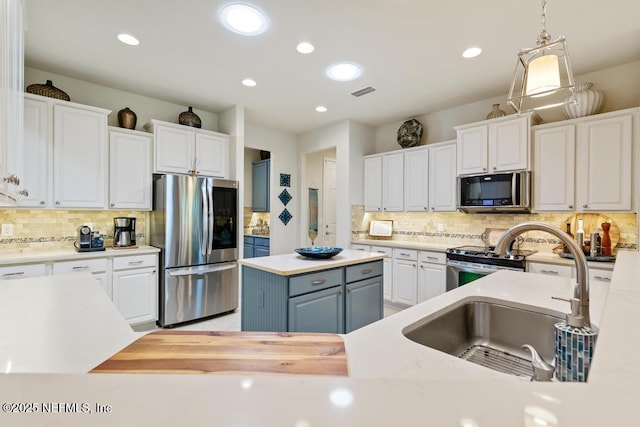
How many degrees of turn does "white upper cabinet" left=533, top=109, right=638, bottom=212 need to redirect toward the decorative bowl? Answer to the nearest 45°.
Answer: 0° — it already faces it

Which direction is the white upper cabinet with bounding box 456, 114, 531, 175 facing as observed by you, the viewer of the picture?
facing the viewer and to the left of the viewer

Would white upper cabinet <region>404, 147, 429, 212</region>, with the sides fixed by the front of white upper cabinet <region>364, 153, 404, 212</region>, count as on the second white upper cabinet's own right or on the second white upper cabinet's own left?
on the second white upper cabinet's own left

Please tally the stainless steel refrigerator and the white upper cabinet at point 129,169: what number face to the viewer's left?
0

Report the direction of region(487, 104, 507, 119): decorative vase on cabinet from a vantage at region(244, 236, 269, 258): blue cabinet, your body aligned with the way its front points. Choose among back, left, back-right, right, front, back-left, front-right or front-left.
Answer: left

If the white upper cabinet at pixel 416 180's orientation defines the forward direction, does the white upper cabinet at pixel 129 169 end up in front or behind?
in front

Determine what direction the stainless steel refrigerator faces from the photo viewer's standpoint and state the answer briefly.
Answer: facing the viewer and to the right of the viewer

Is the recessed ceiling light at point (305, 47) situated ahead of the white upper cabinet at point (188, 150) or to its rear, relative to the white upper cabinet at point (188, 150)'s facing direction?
ahead

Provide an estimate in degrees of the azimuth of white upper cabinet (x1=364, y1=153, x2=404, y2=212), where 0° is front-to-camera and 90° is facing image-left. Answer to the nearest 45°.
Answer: approximately 45°
